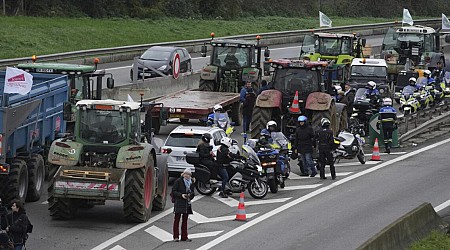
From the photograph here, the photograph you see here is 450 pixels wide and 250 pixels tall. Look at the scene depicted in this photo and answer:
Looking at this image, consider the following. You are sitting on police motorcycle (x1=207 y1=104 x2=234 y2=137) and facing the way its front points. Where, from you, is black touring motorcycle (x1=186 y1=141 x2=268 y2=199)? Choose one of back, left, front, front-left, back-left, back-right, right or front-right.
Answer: front-right

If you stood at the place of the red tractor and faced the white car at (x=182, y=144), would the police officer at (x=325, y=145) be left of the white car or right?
left

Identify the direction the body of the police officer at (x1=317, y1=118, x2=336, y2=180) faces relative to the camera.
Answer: away from the camera

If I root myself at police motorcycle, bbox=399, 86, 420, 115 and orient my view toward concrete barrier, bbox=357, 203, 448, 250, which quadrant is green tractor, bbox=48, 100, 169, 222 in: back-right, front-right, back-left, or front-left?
front-right
